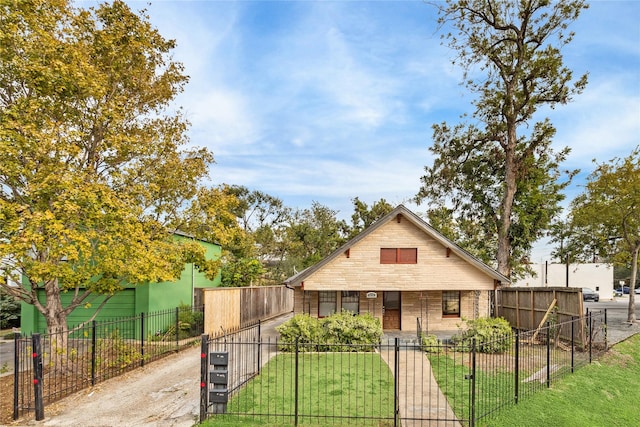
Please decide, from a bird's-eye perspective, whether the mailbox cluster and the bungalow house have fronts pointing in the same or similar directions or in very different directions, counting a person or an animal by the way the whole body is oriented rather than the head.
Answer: same or similar directions

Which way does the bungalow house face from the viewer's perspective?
toward the camera

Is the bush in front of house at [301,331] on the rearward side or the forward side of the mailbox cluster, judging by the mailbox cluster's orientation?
on the rearward side

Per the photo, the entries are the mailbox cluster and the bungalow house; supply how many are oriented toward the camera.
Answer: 2

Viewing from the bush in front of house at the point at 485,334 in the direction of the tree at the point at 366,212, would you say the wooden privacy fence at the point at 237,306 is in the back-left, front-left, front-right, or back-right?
front-left

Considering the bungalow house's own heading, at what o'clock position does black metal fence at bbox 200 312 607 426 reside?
The black metal fence is roughly at 12 o'clock from the bungalow house.

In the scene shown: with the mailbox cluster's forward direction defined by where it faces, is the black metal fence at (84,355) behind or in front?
behind

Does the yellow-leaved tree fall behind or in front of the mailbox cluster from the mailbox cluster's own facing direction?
behind

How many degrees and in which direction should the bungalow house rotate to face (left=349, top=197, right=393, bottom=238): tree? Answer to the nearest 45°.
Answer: approximately 180°

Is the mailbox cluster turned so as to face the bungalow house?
no

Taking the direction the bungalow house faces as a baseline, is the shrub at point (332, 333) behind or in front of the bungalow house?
in front

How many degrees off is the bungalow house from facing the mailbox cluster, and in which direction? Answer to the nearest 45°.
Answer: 0° — it already faces it

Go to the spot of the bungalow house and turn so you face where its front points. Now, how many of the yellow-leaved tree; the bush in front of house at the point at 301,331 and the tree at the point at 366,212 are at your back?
1
